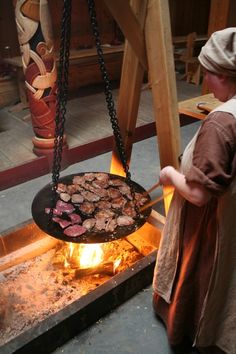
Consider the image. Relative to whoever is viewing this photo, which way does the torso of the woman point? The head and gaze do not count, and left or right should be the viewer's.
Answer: facing away from the viewer and to the left of the viewer

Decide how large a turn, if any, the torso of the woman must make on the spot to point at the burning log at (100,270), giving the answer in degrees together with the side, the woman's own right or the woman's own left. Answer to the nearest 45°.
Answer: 0° — they already face it

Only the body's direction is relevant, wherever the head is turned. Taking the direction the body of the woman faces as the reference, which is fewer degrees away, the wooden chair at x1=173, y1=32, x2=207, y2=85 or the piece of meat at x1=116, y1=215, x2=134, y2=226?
the piece of meat

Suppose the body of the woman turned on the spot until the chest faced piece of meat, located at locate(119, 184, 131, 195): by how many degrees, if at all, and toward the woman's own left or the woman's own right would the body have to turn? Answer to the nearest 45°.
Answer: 0° — they already face it

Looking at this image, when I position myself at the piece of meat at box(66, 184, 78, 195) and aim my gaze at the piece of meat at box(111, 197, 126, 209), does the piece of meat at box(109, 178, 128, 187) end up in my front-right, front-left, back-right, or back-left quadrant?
front-left

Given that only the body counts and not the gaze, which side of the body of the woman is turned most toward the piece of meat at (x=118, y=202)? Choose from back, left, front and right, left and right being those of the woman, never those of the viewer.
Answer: front

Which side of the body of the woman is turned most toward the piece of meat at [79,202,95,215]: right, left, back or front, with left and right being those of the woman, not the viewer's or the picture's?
front
